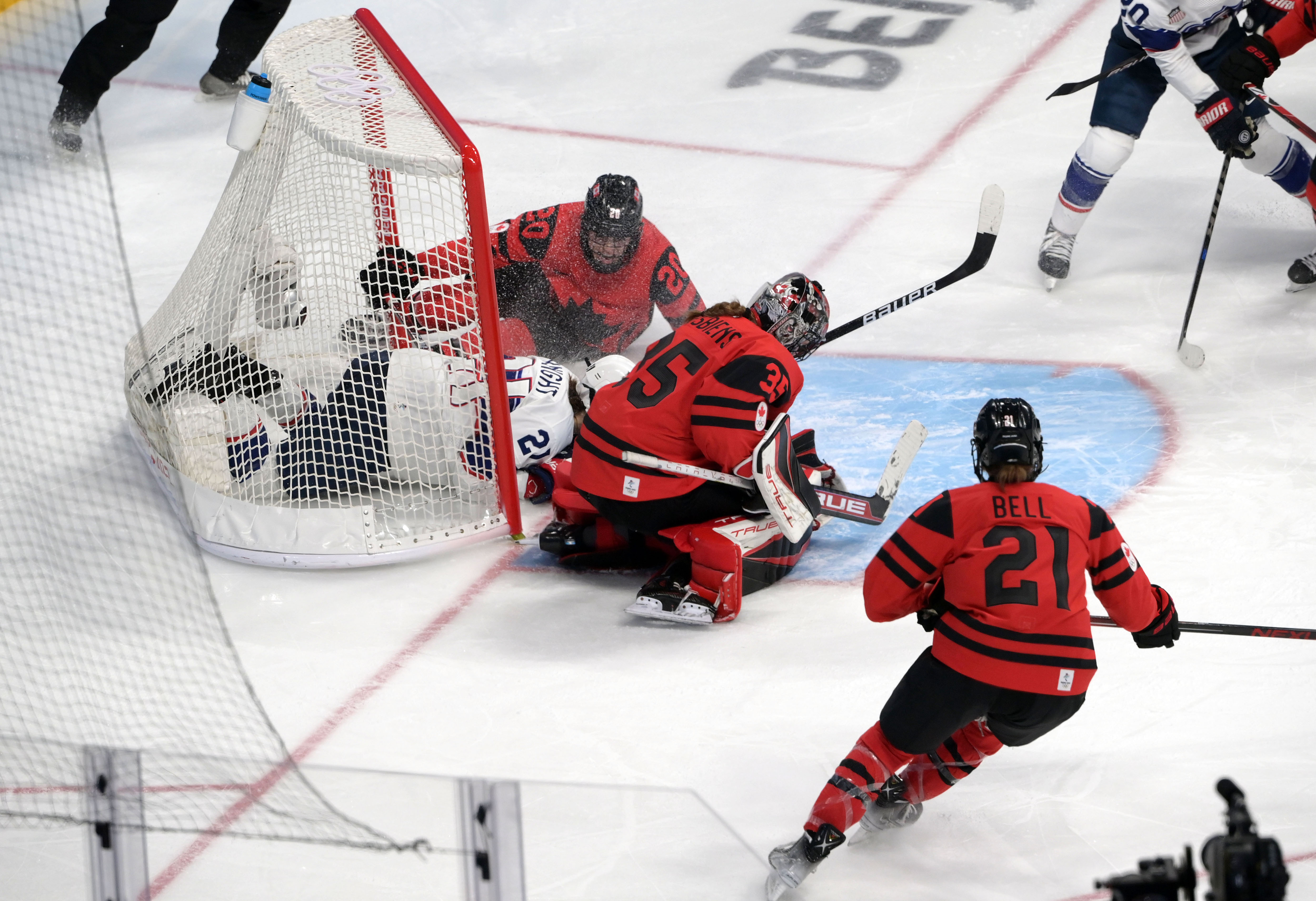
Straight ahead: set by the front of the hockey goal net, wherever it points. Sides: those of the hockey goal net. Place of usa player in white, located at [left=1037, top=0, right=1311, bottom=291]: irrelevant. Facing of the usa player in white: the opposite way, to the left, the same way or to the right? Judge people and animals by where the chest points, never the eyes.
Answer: to the right

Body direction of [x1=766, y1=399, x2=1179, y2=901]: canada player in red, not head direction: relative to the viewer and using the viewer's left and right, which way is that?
facing away from the viewer

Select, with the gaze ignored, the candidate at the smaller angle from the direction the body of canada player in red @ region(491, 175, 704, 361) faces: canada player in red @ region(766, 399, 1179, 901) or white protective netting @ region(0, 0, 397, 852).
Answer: the canada player in red

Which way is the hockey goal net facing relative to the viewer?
to the viewer's right

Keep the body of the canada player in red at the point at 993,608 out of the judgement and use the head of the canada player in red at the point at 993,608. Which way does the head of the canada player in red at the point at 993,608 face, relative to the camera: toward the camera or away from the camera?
away from the camera

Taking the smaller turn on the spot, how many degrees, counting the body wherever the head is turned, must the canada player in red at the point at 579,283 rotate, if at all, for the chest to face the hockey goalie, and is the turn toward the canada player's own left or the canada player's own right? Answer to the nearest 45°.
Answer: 0° — they already face them

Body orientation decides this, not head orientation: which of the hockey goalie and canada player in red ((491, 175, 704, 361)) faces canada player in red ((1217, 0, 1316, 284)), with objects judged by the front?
the hockey goalie

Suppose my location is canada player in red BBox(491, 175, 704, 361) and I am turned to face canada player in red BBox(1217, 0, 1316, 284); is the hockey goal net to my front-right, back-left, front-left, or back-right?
back-right

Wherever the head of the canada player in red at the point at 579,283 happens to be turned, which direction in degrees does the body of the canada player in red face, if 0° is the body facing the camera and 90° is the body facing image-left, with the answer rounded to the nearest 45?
approximately 0°

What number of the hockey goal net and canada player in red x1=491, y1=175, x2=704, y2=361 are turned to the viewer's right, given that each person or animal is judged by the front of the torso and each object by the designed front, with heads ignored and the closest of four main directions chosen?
1
